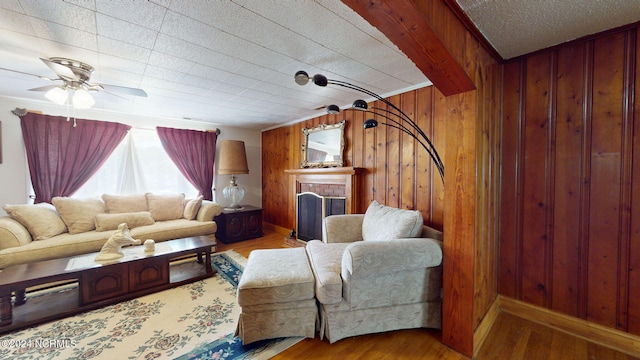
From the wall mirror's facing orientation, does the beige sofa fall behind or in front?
in front

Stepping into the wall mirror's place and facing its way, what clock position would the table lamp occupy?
The table lamp is roughly at 2 o'clock from the wall mirror.

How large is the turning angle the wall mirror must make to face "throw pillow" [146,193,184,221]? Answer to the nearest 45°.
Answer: approximately 45° to its right

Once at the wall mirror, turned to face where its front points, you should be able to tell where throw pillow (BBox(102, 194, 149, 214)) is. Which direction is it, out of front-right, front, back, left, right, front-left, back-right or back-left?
front-right

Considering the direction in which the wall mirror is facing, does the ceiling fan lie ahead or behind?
ahead

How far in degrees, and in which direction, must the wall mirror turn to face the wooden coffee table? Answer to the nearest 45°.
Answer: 0° — it already faces it

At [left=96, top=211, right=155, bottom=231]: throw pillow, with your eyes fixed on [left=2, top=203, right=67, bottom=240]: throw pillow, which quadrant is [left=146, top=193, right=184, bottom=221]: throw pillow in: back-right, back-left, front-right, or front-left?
back-right

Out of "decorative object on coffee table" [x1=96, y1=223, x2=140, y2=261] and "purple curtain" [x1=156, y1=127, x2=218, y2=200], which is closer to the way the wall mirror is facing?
the decorative object on coffee table

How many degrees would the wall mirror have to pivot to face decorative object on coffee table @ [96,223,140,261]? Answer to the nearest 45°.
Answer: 0° — it already faces it

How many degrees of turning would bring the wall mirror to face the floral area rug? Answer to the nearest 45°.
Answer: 0° — it already faces it

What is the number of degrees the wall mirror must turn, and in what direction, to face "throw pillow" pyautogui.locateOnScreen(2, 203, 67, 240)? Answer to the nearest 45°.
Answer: approximately 45° to its right

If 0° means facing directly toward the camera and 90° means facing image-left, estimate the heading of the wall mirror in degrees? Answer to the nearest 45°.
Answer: approximately 45°
